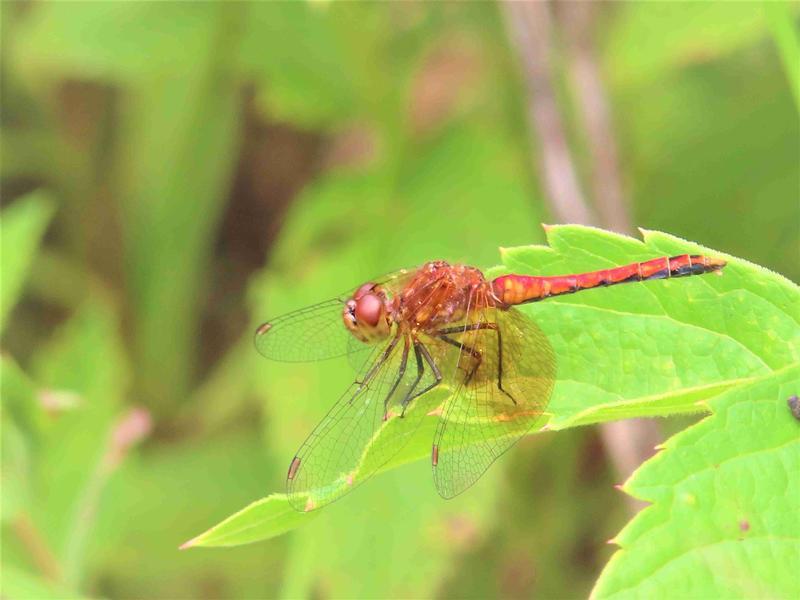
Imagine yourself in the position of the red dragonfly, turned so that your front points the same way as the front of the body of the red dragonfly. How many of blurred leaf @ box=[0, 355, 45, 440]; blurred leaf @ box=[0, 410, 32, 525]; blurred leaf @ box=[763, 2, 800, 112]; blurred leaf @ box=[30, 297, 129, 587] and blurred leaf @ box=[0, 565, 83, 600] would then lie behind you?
1

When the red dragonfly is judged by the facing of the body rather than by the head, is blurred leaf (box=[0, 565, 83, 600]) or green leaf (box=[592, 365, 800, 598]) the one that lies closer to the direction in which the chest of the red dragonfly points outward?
the blurred leaf

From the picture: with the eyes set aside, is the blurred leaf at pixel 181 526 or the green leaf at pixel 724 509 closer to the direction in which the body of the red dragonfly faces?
the blurred leaf

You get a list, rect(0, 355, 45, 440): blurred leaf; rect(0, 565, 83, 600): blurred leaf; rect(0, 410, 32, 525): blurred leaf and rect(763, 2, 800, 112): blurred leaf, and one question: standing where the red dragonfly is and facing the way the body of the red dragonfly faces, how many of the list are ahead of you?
3

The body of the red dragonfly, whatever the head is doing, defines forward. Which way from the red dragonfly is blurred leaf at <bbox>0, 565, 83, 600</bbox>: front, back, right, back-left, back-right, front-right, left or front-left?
front

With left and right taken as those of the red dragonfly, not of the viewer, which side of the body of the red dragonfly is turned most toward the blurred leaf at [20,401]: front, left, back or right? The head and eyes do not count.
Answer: front

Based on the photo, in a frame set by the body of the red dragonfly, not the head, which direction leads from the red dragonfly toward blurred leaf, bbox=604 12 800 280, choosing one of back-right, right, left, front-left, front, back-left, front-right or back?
back-right

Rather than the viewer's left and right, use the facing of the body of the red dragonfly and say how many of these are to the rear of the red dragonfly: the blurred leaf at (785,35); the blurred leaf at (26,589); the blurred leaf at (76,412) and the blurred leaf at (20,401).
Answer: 1

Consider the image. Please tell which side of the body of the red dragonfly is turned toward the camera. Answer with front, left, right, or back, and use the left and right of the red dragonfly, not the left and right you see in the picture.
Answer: left

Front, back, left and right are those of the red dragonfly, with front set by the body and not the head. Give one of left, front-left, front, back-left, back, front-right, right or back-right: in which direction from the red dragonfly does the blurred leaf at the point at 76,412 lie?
front-right

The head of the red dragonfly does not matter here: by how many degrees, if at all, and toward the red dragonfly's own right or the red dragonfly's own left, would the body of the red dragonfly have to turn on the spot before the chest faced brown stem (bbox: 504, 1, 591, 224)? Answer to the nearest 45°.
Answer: approximately 135° to the red dragonfly's own right

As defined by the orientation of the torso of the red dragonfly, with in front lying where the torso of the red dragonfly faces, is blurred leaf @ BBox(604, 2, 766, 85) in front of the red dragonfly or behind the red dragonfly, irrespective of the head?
behind

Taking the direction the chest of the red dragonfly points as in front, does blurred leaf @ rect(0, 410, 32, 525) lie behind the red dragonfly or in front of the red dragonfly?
in front
